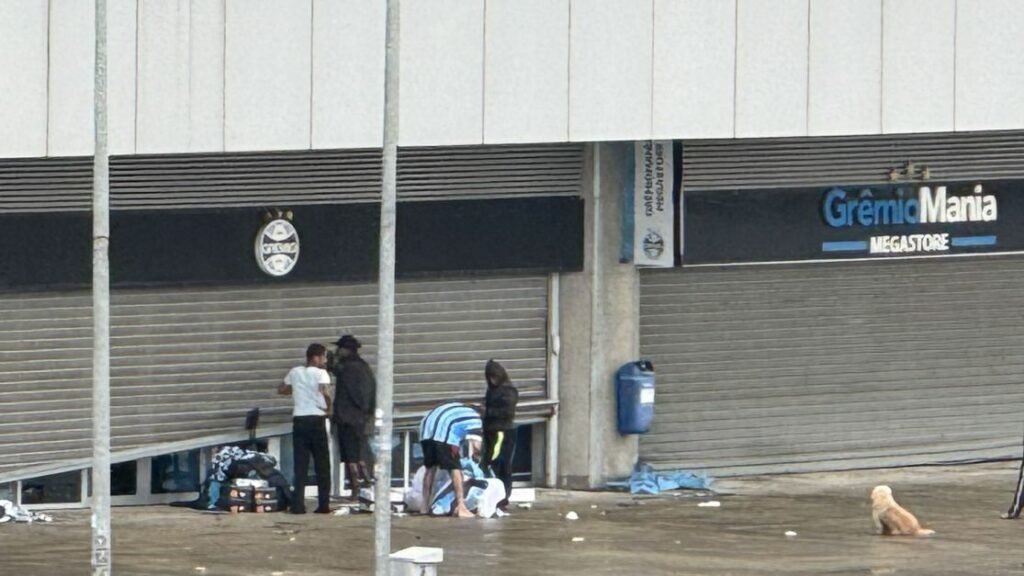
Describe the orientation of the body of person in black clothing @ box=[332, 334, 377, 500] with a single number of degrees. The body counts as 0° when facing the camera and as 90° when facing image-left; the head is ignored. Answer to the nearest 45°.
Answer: approximately 45°

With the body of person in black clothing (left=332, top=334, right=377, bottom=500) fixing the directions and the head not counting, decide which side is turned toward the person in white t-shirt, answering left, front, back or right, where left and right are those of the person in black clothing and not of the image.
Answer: front

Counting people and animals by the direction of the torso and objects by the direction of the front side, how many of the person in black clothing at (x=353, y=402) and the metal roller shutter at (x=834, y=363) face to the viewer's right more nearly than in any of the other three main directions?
0

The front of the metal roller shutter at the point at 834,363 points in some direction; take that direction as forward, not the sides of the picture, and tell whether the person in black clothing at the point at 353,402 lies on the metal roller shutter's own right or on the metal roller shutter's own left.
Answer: on the metal roller shutter's own right

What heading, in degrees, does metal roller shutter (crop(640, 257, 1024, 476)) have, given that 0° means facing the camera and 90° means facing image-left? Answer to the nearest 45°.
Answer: approximately 0°

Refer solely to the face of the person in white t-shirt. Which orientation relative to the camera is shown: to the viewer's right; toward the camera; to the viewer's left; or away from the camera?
to the viewer's right

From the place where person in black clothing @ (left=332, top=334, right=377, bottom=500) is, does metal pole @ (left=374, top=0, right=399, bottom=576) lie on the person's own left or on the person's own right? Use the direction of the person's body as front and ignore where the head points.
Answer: on the person's own left

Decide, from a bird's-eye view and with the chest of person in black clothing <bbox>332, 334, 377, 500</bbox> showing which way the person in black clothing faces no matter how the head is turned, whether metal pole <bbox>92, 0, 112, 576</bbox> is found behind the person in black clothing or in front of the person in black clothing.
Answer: in front

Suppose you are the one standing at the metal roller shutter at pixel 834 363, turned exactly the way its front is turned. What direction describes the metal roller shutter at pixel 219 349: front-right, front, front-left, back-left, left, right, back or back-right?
front-right

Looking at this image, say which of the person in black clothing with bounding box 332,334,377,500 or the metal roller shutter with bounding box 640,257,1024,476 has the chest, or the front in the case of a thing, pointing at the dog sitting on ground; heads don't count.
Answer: the metal roller shutter

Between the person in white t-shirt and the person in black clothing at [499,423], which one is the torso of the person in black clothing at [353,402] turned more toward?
the person in white t-shirt
